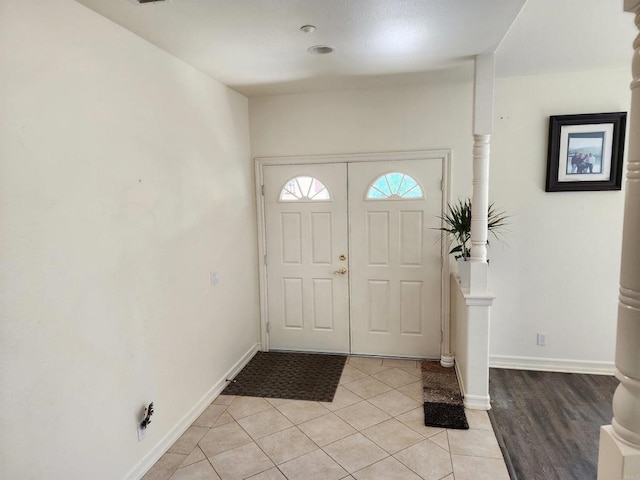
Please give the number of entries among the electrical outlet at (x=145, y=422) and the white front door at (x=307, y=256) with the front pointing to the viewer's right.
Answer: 1

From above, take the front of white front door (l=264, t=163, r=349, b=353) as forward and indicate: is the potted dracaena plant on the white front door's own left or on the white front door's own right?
on the white front door's own left

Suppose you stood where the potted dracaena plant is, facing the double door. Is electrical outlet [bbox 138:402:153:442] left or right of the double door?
left

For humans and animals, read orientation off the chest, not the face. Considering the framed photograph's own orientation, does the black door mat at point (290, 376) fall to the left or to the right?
on its right

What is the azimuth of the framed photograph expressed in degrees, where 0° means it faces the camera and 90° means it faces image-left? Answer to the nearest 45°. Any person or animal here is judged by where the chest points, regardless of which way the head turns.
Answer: approximately 0°

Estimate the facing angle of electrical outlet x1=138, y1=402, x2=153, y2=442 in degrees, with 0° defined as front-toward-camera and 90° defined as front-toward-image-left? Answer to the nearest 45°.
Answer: approximately 270°
